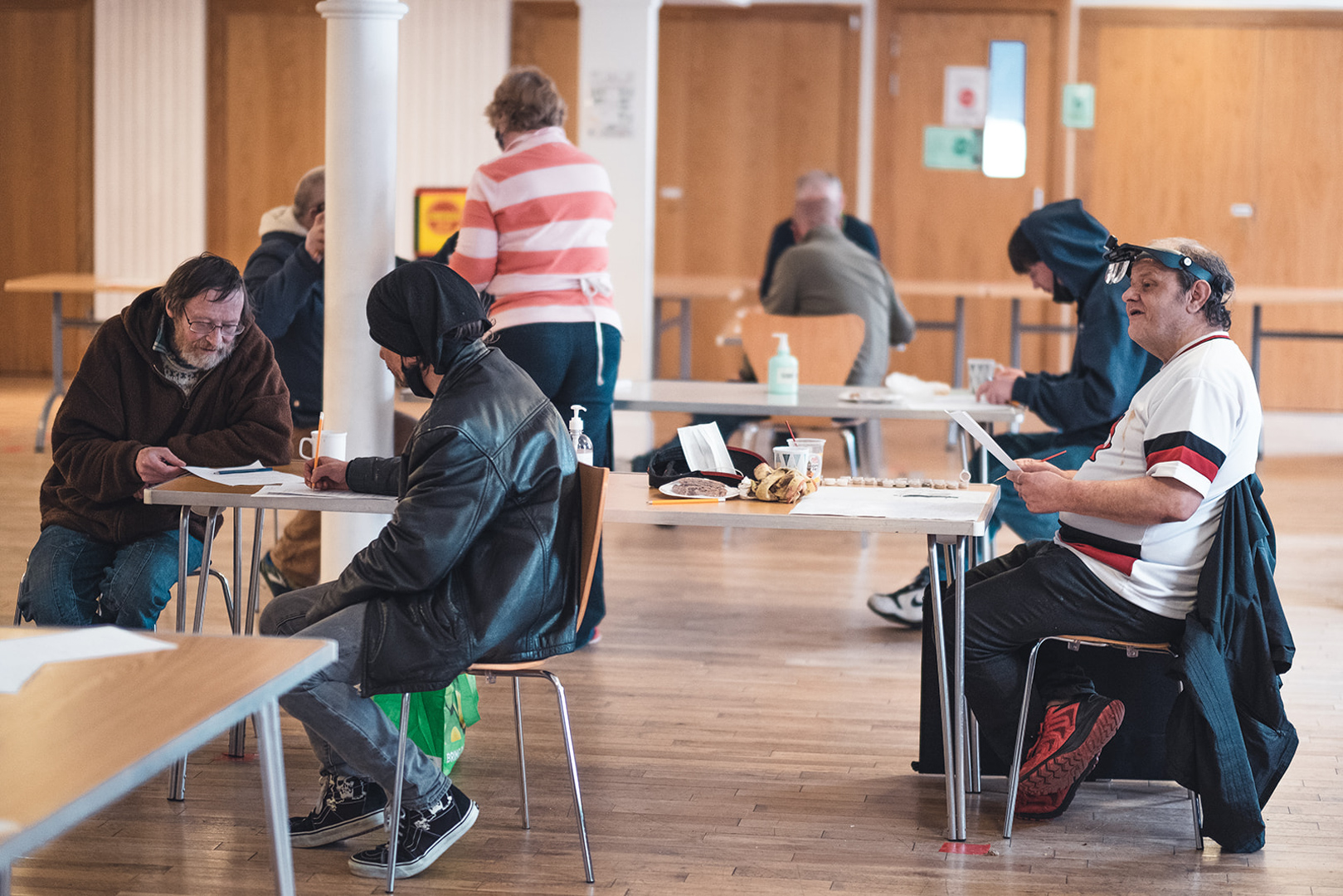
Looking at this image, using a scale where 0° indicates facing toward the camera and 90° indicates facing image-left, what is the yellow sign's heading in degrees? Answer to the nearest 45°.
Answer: approximately 0°

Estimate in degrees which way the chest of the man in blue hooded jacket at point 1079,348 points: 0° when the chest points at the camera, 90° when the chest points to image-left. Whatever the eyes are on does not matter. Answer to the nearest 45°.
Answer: approximately 90°

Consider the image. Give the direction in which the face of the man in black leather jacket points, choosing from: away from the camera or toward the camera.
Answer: away from the camera

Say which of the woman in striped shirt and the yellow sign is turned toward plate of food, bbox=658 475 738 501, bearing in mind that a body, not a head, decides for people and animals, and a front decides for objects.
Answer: the yellow sign

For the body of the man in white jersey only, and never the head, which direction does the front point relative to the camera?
to the viewer's left

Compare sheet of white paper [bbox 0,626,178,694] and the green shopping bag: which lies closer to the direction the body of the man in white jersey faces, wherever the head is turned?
the green shopping bag
